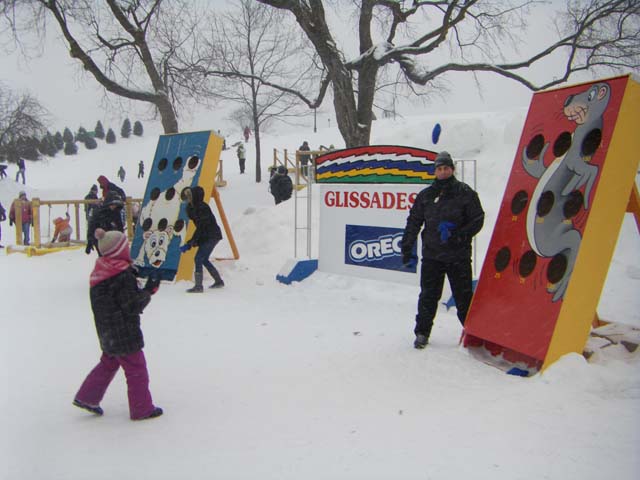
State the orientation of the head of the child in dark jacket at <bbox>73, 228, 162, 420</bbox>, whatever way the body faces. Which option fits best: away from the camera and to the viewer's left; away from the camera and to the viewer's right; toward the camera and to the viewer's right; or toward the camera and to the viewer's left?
away from the camera and to the viewer's right

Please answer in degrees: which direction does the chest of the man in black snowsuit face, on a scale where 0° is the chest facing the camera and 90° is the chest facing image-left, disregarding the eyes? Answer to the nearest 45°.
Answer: approximately 0°

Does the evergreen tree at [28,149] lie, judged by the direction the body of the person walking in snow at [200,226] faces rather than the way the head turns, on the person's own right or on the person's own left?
on the person's own right

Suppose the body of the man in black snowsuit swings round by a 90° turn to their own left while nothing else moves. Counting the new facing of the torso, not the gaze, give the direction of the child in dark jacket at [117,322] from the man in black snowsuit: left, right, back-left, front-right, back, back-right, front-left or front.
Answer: back-right

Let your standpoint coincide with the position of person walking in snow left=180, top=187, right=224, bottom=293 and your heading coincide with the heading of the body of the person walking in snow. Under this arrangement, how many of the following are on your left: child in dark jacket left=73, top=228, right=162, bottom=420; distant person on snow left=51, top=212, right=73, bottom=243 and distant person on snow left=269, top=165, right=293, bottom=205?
1

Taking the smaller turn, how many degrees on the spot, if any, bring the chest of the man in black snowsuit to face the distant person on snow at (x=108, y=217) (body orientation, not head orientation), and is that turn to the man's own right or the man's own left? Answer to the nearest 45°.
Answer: approximately 90° to the man's own right

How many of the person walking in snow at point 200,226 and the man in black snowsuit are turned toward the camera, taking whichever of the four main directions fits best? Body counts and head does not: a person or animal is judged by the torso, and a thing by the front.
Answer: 1

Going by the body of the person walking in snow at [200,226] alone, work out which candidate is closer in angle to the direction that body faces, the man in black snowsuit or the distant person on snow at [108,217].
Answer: the distant person on snow

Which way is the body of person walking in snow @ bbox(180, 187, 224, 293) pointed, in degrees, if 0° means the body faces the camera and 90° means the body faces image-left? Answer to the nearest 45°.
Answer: approximately 90°
